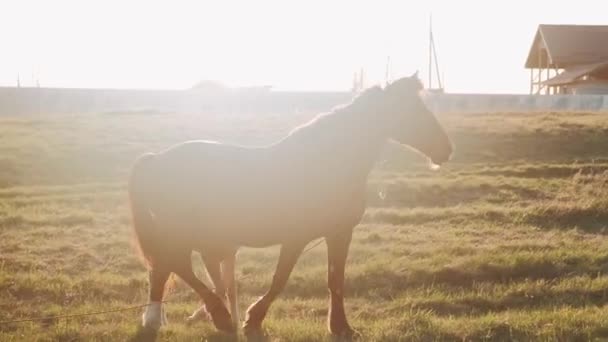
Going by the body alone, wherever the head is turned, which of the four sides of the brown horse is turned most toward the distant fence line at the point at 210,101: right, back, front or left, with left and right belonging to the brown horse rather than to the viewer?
left

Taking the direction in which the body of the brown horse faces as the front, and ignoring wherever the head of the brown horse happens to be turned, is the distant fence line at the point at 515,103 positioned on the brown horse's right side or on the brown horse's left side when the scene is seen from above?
on the brown horse's left side

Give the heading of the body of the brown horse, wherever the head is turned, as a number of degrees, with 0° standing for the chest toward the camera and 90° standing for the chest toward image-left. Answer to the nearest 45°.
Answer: approximately 270°
